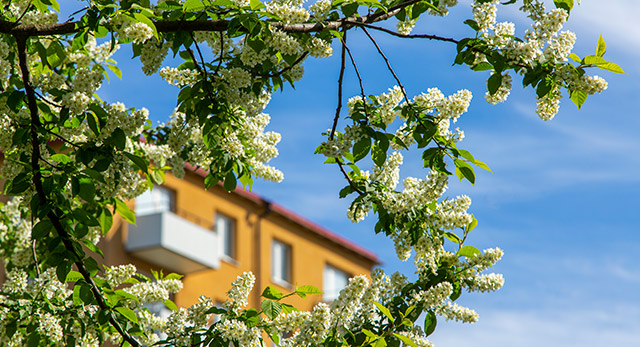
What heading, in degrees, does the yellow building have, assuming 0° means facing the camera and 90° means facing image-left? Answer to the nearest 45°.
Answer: approximately 315°
